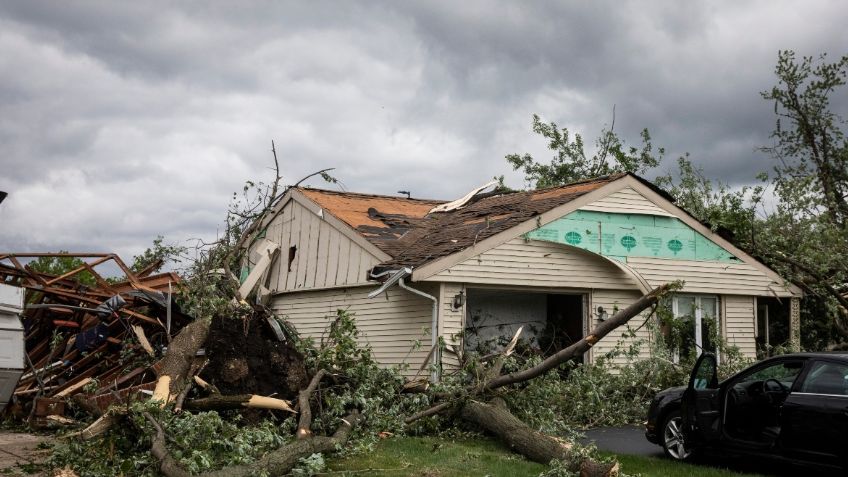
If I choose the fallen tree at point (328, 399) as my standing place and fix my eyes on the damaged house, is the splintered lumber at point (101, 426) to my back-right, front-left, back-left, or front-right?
back-left

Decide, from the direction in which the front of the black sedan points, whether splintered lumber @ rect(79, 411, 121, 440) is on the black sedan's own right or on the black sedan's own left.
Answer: on the black sedan's own left

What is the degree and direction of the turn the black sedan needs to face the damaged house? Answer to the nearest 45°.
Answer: approximately 90° to its right

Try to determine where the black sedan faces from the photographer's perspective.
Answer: facing away from the viewer and to the left of the viewer

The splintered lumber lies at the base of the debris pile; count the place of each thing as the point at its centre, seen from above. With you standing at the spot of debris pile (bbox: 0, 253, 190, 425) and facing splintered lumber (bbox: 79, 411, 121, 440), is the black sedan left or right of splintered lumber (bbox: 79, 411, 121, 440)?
left

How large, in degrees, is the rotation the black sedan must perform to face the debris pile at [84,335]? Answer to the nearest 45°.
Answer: approximately 45° to its left

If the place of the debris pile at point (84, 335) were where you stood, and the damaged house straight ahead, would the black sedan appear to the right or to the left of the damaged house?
right

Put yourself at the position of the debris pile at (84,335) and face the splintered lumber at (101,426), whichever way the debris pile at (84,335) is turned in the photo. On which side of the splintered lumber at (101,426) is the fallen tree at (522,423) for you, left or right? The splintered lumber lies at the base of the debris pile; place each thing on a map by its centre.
left

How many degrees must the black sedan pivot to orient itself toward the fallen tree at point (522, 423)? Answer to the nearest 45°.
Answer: approximately 45° to its left
